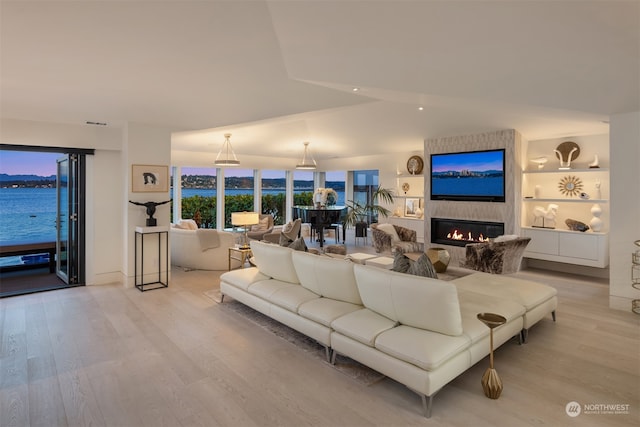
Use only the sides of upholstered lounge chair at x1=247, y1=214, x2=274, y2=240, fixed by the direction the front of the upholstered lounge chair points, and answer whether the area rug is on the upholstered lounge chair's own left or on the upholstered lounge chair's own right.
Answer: on the upholstered lounge chair's own left

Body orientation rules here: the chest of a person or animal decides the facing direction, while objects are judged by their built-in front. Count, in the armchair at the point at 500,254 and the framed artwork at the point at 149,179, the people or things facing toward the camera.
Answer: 1

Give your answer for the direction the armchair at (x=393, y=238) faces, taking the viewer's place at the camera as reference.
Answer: facing the viewer and to the right of the viewer

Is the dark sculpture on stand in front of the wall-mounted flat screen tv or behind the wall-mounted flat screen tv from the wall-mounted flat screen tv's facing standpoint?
in front

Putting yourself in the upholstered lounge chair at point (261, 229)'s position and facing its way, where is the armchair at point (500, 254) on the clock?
The armchair is roughly at 9 o'clock from the upholstered lounge chair.

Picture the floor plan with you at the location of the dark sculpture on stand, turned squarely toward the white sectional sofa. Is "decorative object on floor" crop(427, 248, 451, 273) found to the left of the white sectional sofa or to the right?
left

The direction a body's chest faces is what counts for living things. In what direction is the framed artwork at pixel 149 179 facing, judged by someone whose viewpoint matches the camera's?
facing the viewer

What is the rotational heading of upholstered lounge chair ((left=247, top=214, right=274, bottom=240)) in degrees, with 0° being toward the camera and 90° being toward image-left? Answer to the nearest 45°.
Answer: approximately 45°

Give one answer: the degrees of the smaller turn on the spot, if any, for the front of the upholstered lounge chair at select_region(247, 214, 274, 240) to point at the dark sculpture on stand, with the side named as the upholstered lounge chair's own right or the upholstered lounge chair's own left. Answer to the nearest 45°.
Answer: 0° — it already faces it
